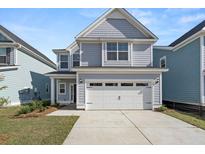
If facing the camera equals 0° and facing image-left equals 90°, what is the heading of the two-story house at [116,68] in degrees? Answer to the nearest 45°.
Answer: approximately 0°

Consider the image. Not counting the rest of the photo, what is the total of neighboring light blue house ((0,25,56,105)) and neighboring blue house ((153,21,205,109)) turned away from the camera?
0

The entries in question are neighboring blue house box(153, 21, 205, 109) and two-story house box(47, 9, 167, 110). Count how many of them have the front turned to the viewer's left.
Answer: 0

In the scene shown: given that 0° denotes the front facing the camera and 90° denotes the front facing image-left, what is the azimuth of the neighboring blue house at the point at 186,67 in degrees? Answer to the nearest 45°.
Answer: approximately 315°

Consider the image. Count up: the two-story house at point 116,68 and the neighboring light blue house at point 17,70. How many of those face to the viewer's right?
0
